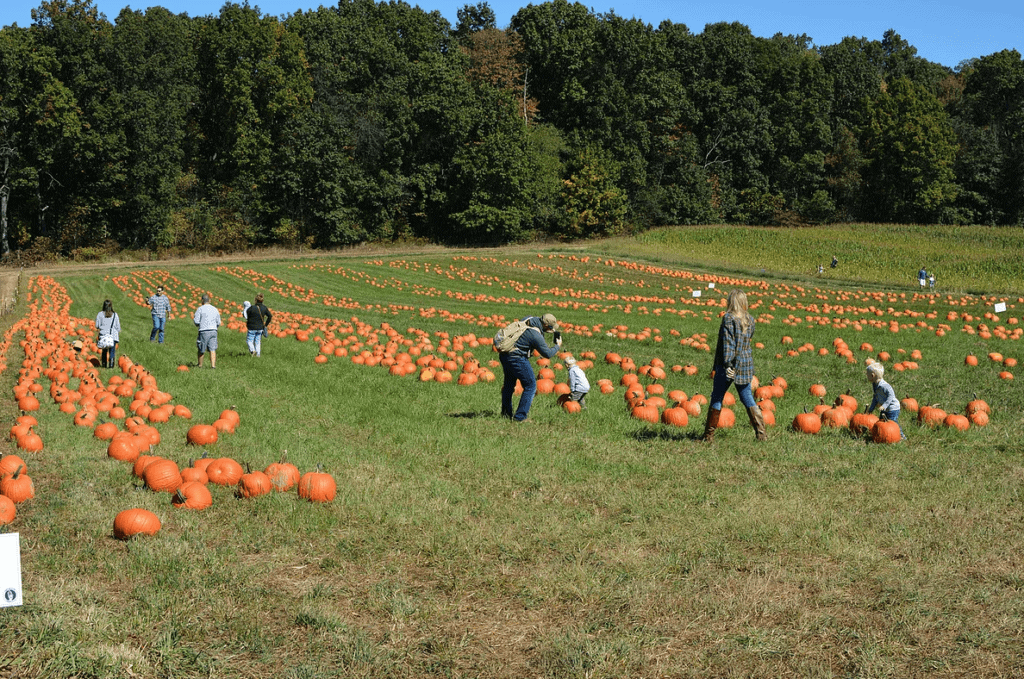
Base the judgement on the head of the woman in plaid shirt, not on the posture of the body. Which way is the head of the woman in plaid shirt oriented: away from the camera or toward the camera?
away from the camera

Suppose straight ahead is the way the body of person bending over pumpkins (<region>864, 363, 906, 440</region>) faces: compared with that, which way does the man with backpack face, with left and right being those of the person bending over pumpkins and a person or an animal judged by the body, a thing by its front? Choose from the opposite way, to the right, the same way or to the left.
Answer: the opposite way

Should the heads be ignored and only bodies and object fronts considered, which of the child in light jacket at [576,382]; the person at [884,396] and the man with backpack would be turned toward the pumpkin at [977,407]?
the man with backpack

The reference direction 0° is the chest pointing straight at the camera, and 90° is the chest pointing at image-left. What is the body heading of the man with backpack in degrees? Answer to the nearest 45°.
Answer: approximately 270°

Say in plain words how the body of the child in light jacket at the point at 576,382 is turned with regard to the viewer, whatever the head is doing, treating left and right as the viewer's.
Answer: facing to the left of the viewer

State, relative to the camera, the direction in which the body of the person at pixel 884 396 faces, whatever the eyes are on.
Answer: to the viewer's left

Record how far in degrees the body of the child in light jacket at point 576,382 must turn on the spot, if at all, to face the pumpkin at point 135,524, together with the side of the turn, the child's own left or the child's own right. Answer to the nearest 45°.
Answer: approximately 45° to the child's own left

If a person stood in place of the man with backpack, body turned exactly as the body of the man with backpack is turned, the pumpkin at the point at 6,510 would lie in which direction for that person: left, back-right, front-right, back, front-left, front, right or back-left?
back-right

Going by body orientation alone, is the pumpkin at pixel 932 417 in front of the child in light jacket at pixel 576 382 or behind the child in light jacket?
behind

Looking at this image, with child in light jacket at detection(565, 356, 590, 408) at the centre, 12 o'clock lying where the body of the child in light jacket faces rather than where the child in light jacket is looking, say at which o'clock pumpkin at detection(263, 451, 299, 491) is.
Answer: The pumpkin is roughly at 10 o'clock from the child in light jacket.

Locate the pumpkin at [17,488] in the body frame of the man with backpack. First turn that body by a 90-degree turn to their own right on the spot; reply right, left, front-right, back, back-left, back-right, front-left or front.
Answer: front-right
